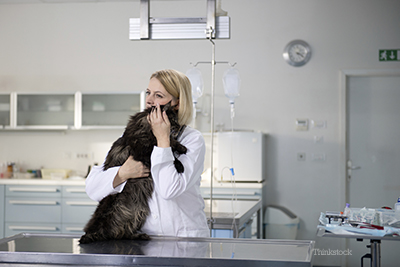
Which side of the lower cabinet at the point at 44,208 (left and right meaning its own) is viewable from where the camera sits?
front

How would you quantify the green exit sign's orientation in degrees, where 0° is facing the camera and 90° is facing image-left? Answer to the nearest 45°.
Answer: approximately 0°

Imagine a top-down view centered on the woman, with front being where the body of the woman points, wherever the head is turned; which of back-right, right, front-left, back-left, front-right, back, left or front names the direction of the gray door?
back

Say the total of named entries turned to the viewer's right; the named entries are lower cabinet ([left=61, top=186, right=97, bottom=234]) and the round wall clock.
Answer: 0

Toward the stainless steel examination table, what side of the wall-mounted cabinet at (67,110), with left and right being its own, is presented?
front

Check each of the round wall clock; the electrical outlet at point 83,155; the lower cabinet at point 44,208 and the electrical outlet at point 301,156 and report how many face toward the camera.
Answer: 4

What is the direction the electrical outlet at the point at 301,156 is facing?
toward the camera

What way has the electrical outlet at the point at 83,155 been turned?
toward the camera

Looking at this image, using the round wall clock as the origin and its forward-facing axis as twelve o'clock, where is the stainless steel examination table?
The stainless steel examination table is roughly at 12 o'clock from the round wall clock.
